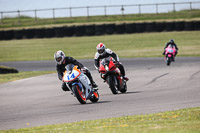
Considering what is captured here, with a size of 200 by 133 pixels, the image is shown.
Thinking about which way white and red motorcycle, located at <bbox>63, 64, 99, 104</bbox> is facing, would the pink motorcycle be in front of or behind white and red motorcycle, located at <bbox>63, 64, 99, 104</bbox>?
behind

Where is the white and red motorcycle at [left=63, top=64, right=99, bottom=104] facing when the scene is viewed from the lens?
facing the viewer and to the left of the viewer

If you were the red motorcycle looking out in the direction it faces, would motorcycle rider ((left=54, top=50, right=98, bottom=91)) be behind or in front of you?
in front

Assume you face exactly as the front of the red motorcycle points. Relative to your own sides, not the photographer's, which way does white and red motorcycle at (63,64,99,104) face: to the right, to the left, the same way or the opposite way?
the same way

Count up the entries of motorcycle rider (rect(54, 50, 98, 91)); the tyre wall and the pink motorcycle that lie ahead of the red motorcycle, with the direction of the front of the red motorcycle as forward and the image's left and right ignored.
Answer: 1

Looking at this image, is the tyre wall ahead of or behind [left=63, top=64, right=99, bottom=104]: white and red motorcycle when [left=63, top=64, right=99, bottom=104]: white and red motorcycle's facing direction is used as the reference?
behind

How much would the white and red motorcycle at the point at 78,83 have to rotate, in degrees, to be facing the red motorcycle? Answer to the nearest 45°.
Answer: approximately 180°

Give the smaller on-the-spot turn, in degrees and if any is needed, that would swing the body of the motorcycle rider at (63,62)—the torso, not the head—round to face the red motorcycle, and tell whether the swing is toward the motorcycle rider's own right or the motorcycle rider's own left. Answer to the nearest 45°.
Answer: approximately 180°

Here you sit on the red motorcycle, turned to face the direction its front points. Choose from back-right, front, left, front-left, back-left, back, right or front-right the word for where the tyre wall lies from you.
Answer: back-right

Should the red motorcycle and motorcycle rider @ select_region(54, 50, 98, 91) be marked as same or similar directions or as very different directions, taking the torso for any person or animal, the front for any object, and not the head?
same or similar directions
